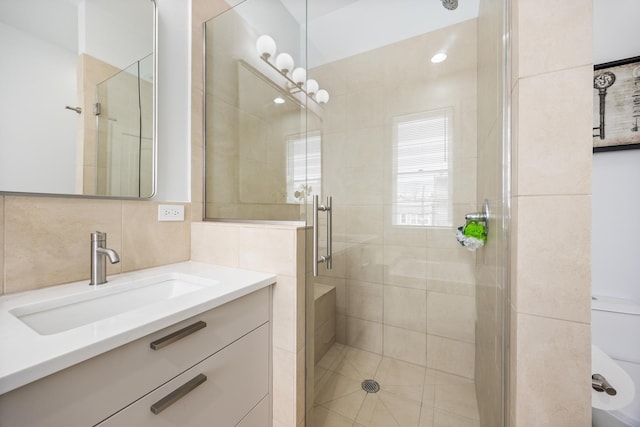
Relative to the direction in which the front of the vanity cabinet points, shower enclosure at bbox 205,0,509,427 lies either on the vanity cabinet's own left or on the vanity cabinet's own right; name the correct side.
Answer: on the vanity cabinet's own left

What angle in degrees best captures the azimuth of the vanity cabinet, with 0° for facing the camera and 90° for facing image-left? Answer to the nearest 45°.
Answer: approximately 315°

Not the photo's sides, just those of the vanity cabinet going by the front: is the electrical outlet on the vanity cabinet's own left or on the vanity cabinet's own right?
on the vanity cabinet's own left

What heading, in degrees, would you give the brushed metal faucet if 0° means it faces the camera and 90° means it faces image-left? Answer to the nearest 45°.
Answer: approximately 315°
